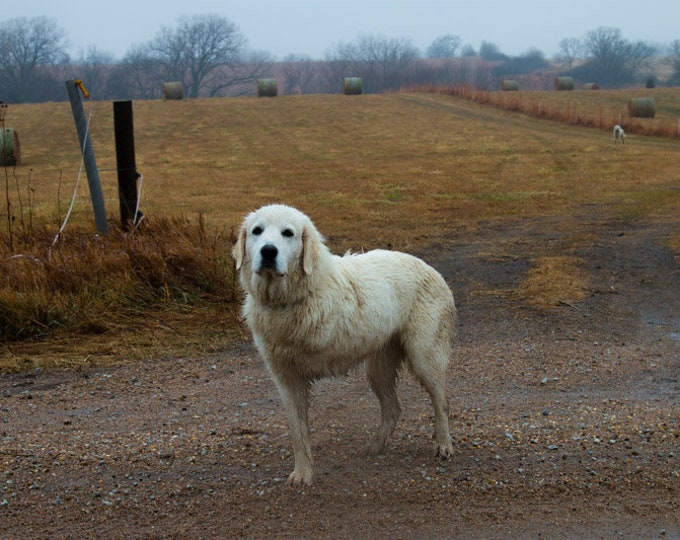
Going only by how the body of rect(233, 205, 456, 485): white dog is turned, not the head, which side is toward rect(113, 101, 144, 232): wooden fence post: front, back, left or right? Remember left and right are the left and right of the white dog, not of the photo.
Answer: right

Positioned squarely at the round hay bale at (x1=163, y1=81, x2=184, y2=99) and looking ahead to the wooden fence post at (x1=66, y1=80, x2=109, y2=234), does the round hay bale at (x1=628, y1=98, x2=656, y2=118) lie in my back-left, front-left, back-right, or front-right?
front-left

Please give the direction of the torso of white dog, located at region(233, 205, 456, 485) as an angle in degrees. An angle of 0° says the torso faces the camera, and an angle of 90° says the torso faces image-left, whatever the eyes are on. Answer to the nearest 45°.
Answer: approximately 45°

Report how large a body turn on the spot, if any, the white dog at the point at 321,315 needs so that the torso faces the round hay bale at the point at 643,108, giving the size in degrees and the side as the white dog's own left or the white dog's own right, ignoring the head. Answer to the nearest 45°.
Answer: approximately 135° to the white dog's own right

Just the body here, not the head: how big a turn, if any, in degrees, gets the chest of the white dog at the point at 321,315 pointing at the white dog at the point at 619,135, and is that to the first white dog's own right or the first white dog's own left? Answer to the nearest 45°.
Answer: approximately 135° to the first white dog's own right
